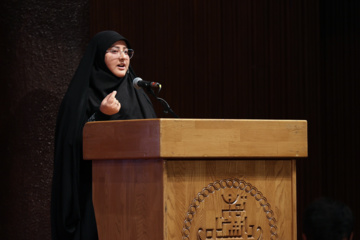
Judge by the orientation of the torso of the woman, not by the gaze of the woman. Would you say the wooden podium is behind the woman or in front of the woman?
in front

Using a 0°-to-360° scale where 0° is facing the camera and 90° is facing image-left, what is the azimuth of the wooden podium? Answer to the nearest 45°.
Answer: approximately 315°

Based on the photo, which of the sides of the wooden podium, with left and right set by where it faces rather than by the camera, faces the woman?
back

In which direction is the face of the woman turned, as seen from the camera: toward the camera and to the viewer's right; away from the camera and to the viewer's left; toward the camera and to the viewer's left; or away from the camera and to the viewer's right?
toward the camera and to the viewer's right
